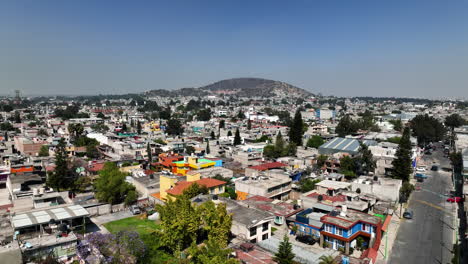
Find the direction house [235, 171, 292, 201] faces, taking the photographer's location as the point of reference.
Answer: facing the viewer and to the right of the viewer

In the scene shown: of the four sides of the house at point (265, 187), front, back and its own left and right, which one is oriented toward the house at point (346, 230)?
front

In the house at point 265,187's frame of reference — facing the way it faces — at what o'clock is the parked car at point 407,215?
The parked car is roughly at 11 o'clock from the house.

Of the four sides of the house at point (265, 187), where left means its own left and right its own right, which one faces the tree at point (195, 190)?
right

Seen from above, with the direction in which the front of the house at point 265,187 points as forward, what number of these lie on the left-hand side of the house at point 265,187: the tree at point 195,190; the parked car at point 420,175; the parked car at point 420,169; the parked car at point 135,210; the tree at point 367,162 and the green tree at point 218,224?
3

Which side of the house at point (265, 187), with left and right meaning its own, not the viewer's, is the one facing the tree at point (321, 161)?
left

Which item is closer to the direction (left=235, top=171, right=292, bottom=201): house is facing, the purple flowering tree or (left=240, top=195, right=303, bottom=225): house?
the house

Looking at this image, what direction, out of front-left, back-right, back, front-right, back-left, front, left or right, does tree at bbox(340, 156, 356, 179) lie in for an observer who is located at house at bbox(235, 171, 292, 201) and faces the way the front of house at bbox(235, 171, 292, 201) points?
left

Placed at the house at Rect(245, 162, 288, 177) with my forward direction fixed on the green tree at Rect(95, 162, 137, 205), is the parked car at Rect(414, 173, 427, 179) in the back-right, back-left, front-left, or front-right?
back-left

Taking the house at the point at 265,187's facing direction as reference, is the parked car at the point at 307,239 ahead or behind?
ahead

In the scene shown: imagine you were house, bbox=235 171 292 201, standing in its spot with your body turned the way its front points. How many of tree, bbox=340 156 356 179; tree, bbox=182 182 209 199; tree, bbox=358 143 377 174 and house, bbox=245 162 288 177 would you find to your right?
1

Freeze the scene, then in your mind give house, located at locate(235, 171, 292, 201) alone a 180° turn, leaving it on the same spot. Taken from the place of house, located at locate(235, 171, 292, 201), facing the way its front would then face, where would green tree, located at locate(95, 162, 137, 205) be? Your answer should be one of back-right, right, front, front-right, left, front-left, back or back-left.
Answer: front-left

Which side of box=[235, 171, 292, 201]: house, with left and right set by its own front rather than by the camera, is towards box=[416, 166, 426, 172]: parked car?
left
